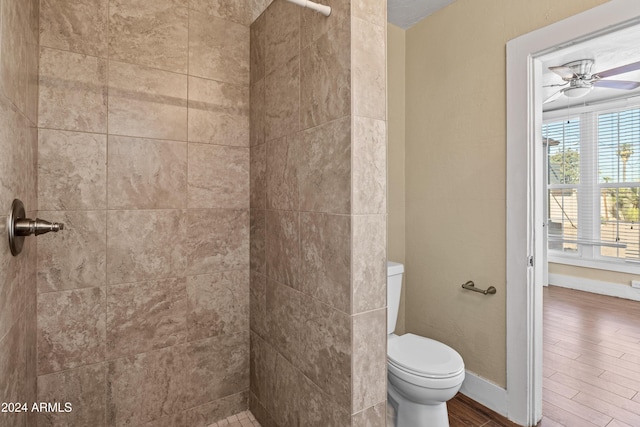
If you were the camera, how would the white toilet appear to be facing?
facing the viewer and to the right of the viewer

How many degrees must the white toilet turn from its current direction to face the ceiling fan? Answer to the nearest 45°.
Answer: approximately 90° to its left

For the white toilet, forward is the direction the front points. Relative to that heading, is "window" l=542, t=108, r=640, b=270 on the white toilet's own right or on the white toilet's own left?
on the white toilet's own left
